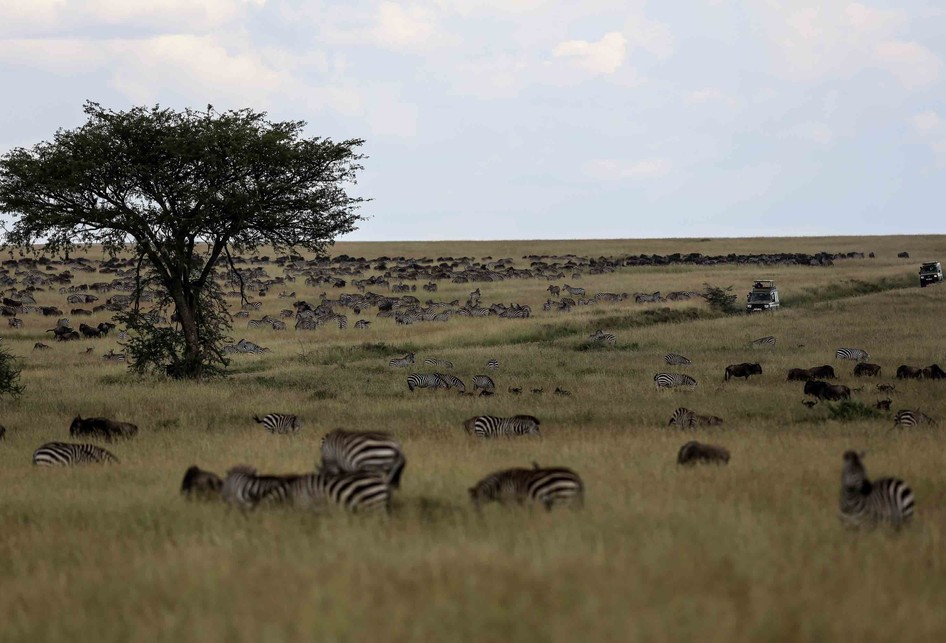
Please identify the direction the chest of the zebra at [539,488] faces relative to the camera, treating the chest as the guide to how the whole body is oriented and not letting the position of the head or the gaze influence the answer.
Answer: to the viewer's left

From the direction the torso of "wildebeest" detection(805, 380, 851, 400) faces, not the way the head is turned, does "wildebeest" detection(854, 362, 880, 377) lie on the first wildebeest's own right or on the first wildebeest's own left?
on the first wildebeest's own right

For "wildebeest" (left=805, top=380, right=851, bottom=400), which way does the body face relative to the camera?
to the viewer's left

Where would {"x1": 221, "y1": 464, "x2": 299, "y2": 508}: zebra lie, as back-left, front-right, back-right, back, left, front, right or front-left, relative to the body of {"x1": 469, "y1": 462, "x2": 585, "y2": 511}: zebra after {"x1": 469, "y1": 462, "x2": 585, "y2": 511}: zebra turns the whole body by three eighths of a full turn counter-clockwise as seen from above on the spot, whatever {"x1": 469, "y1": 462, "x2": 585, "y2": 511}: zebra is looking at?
back-right

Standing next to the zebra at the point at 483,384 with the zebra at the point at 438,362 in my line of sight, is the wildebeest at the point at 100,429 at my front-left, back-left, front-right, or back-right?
back-left

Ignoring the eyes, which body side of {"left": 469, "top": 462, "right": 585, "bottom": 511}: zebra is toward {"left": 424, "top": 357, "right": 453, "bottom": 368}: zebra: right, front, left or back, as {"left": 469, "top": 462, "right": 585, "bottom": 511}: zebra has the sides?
right

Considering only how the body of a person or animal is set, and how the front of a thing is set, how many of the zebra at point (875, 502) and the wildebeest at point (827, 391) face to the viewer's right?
0
